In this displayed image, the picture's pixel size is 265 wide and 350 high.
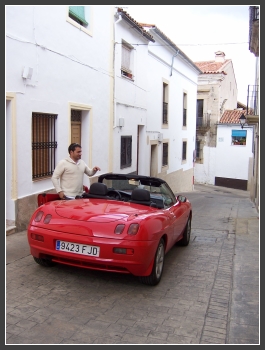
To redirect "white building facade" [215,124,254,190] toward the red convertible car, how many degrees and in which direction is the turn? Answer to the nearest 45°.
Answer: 0° — it already faces it

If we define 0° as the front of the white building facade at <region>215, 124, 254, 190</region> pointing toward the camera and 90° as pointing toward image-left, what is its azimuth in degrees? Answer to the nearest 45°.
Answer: approximately 0°

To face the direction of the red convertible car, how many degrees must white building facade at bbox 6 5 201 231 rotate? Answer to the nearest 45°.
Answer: approximately 45° to its right

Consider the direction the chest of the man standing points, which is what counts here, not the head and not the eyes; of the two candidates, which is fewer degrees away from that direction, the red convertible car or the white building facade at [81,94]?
the red convertible car

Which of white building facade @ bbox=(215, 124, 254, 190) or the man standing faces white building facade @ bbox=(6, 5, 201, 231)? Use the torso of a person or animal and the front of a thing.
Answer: white building facade @ bbox=(215, 124, 254, 190)

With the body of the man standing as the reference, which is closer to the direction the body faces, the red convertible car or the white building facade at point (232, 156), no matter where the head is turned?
the red convertible car
